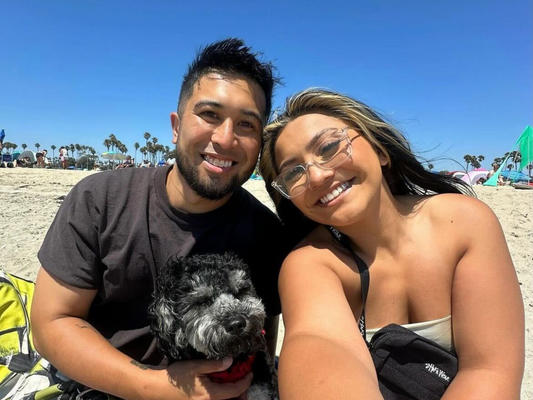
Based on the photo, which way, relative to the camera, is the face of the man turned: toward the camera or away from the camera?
toward the camera

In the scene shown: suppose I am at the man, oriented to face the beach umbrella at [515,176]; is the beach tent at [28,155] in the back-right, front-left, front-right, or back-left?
front-left

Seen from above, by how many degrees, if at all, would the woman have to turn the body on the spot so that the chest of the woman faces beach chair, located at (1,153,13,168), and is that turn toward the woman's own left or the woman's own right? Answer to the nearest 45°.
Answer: approximately 135° to the woman's own right

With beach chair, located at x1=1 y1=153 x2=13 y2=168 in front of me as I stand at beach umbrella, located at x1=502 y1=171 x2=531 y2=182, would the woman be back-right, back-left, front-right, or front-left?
front-left

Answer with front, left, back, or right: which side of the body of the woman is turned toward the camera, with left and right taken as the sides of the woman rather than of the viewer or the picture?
front

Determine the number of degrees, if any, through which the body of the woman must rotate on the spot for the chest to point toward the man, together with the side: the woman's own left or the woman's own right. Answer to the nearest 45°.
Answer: approximately 90° to the woman's own right

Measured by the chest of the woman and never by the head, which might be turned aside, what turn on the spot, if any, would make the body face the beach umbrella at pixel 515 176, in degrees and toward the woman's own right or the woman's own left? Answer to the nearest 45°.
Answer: approximately 180°

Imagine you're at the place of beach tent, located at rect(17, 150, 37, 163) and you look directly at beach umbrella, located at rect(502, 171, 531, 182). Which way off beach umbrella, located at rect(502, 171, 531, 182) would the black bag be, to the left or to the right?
right
